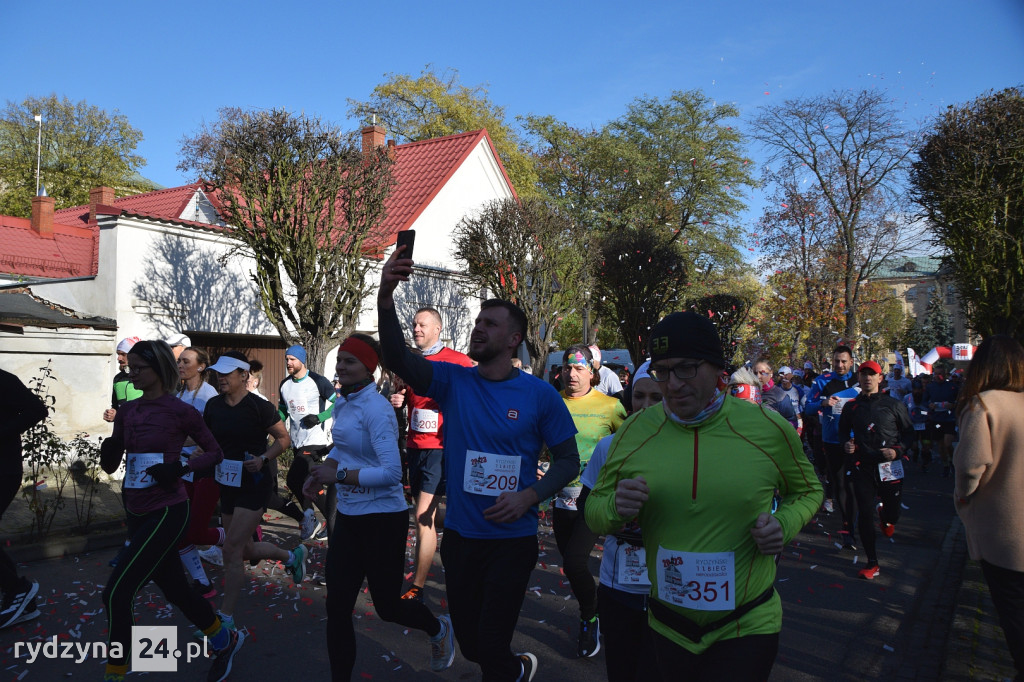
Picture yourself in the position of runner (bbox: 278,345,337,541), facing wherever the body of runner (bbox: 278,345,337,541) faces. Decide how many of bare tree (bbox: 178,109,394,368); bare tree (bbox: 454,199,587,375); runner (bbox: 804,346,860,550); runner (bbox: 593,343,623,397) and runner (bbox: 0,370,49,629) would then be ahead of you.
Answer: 1

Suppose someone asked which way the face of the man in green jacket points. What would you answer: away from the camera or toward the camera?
toward the camera

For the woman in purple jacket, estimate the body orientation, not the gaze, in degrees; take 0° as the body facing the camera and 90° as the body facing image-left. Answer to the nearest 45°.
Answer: approximately 45°

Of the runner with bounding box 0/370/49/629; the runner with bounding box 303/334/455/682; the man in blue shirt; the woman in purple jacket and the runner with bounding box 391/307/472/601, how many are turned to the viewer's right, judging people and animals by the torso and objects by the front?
0

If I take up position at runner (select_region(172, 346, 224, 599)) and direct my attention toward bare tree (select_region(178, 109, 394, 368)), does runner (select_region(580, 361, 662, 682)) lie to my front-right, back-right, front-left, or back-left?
back-right

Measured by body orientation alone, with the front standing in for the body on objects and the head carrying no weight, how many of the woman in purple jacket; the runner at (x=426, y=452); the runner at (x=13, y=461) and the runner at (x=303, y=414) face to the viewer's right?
0

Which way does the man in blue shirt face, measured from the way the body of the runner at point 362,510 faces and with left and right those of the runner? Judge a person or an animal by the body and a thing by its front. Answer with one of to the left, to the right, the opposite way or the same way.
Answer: the same way

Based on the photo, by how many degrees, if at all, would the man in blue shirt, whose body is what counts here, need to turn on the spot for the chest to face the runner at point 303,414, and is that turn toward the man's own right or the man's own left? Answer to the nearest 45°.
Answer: approximately 90° to the man's own right

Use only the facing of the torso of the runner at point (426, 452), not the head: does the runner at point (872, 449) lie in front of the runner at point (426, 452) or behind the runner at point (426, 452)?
behind

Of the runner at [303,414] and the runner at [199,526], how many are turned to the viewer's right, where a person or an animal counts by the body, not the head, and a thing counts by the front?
0

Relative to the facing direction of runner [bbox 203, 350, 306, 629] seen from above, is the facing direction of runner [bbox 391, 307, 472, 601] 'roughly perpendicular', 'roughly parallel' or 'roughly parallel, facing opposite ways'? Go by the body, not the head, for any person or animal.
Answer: roughly parallel

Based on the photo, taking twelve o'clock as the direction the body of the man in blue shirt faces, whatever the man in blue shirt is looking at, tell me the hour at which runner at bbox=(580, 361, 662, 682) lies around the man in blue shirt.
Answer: The runner is roughly at 8 o'clock from the man in blue shirt.

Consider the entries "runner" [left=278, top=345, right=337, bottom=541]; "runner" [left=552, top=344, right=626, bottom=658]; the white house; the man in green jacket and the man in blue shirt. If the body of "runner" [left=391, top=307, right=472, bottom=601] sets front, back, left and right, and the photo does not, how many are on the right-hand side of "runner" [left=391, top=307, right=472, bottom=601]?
2

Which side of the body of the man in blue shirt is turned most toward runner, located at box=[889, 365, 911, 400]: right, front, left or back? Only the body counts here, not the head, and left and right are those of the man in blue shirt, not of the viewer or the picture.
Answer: back

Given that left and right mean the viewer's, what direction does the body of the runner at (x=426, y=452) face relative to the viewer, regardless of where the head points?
facing the viewer and to the left of the viewer

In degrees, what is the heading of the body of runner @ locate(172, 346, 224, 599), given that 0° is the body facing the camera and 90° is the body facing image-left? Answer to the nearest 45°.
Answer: approximately 45°

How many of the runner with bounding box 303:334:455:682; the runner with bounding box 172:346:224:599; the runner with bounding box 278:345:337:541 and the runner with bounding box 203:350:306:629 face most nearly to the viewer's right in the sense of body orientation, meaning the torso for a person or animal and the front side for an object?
0

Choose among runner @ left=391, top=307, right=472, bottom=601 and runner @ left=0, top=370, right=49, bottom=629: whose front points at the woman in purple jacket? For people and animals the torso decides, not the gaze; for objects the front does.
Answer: runner @ left=391, top=307, right=472, bottom=601

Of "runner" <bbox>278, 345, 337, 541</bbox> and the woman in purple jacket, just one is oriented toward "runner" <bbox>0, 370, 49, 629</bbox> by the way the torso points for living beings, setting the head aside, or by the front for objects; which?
"runner" <bbox>278, 345, 337, 541</bbox>
